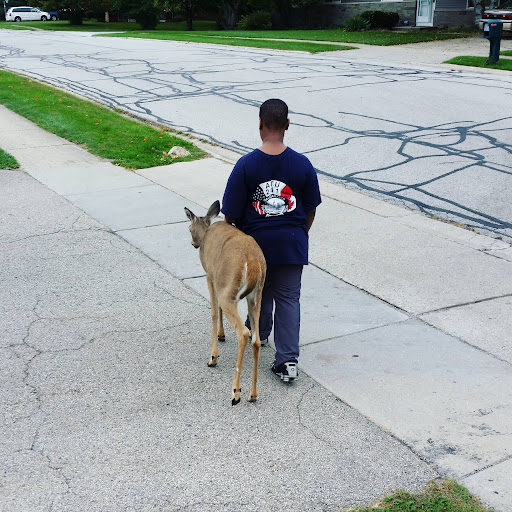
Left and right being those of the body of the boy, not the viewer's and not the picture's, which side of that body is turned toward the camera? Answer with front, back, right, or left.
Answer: back

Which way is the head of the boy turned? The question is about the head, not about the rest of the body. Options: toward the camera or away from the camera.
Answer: away from the camera

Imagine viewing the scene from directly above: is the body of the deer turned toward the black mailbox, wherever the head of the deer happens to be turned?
no

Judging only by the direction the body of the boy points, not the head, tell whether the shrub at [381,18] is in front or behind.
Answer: in front

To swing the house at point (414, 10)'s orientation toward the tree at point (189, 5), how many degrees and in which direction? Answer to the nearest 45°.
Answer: approximately 135° to its right

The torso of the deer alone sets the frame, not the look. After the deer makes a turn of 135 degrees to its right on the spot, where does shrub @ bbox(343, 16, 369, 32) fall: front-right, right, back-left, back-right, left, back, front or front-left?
left

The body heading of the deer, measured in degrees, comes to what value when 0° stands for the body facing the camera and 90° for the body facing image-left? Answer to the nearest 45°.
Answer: approximately 135°

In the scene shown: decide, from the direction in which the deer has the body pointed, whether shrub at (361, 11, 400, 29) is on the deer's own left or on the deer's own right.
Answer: on the deer's own right

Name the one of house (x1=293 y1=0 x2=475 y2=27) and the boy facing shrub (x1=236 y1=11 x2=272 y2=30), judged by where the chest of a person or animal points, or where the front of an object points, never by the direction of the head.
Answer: the boy

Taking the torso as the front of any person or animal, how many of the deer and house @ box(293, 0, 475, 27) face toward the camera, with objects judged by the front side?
1

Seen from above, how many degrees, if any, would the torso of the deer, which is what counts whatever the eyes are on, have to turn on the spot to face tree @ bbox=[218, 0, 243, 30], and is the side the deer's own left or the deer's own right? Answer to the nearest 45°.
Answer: approximately 45° to the deer's own right

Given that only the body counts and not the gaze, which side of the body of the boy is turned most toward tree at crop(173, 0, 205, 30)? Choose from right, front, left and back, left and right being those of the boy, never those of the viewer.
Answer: front

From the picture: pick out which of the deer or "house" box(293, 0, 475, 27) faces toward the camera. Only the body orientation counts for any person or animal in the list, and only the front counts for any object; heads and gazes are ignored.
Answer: the house

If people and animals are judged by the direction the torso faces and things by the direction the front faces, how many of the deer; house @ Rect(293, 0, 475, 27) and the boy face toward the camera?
1

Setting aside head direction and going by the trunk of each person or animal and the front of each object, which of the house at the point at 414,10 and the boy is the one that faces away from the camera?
the boy

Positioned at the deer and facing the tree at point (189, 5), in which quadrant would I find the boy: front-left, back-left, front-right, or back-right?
front-right

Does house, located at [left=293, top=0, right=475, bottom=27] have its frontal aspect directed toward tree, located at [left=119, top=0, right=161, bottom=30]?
no

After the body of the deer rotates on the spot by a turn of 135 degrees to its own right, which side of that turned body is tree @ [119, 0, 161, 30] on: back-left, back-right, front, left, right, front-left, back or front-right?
left

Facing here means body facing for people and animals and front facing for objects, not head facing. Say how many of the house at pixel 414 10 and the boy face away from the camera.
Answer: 1

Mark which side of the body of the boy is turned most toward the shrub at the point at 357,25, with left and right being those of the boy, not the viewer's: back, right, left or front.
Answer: front
